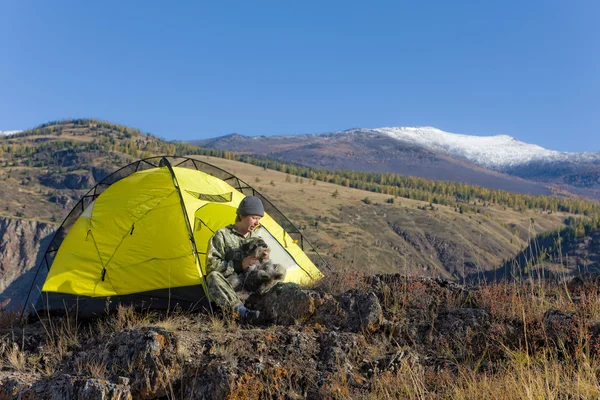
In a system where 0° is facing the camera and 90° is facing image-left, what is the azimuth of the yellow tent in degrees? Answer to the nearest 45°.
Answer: approximately 315°

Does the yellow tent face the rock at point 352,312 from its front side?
yes

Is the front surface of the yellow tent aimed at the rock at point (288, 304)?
yes

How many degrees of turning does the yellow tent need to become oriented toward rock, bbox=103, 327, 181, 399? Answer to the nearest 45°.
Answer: approximately 45° to its right

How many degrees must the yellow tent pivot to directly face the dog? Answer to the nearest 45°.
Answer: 0° — it already faces it

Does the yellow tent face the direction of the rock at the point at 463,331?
yes
